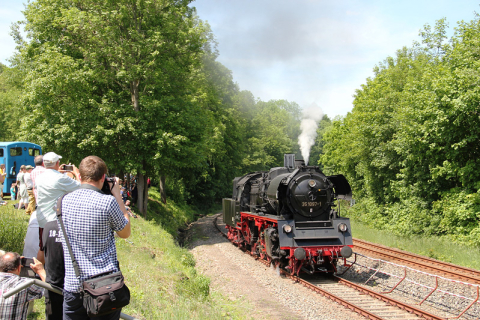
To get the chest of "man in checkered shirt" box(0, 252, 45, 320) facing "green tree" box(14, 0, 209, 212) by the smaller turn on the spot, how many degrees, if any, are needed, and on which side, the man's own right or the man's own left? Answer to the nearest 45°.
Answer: approximately 45° to the man's own left

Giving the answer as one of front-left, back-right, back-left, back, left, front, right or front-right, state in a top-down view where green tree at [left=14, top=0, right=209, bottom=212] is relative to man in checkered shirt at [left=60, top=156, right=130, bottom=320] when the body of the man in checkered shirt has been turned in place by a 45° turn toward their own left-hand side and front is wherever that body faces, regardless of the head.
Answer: front

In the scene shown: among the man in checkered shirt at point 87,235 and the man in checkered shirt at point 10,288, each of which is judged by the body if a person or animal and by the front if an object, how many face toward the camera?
0

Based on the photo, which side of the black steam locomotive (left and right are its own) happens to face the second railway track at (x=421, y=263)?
left

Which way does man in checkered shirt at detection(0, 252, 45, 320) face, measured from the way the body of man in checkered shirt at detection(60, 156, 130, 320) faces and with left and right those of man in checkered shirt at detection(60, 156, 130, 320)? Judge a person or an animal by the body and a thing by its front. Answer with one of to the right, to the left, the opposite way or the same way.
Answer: the same way

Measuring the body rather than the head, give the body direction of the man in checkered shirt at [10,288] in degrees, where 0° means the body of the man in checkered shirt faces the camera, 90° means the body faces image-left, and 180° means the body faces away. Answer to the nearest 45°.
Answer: approximately 225°
